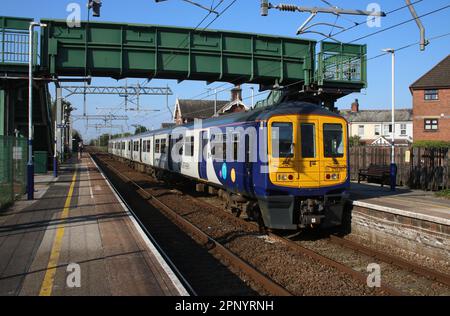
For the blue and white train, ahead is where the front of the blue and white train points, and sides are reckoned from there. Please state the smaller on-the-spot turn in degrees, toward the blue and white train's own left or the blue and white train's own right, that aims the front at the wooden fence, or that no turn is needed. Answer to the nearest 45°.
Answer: approximately 90° to the blue and white train's own left

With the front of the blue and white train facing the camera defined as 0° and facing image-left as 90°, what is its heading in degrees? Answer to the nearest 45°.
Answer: approximately 315°

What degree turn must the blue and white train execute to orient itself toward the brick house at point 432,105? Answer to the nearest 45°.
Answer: approximately 90° to its left
